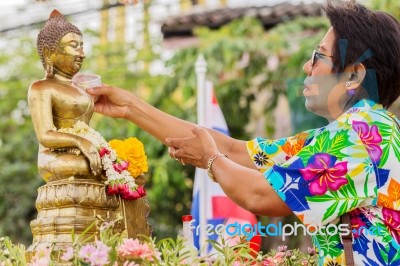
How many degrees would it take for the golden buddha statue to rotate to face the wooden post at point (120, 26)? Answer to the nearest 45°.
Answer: approximately 135° to its left

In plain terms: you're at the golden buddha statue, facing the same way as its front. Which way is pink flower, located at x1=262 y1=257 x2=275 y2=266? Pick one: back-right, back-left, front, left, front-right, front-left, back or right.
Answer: front-left

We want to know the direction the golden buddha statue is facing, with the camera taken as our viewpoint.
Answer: facing the viewer and to the right of the viewer

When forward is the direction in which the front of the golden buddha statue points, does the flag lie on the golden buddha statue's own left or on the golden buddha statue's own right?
on the golden buddha statue's own left
